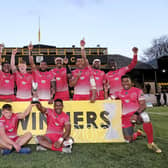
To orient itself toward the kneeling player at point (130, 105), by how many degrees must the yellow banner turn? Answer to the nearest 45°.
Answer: approximately 90° to its left

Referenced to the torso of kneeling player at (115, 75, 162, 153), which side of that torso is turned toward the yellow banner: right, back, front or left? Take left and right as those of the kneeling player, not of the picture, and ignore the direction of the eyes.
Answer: right

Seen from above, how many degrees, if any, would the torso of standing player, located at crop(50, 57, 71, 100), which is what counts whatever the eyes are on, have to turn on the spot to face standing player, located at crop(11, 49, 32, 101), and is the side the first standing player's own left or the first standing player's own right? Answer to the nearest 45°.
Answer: approximately 90° to the first standing player's own right

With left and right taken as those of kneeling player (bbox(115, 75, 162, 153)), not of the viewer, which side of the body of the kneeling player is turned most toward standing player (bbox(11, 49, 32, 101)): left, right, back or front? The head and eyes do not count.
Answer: right

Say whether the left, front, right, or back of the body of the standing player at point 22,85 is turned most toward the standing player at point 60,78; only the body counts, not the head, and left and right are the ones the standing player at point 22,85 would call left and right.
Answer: left

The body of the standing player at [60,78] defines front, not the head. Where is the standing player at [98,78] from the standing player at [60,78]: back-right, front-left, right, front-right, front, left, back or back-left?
left

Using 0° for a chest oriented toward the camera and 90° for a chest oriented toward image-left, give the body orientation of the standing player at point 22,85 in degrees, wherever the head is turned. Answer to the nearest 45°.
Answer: approximately 0°

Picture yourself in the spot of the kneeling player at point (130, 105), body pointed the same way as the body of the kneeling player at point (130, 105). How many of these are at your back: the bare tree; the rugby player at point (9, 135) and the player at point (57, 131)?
1

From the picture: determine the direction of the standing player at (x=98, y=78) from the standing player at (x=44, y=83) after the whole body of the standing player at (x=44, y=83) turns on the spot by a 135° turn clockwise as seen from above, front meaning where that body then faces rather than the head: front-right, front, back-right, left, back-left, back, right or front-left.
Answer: back-right
